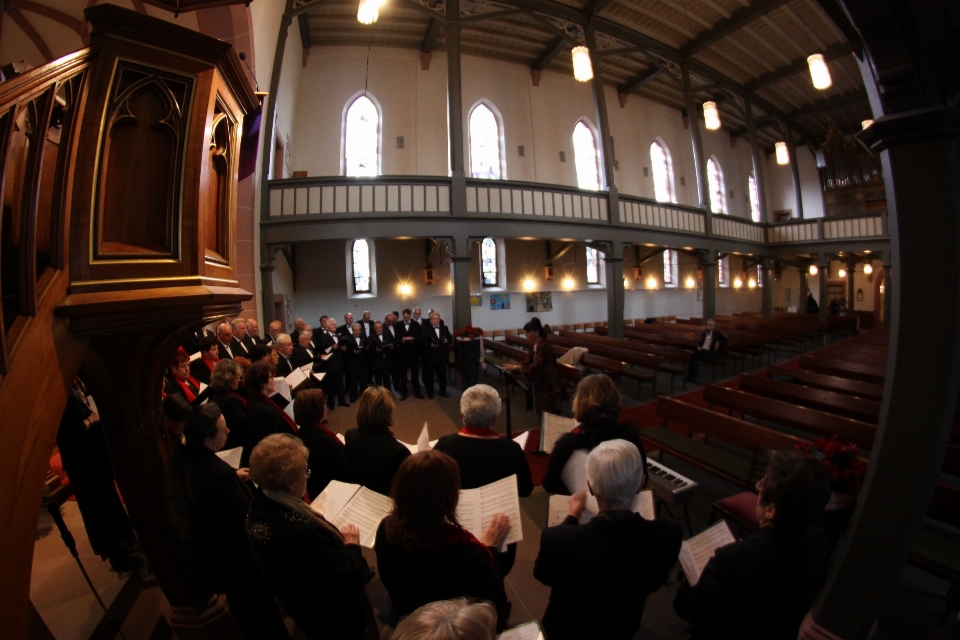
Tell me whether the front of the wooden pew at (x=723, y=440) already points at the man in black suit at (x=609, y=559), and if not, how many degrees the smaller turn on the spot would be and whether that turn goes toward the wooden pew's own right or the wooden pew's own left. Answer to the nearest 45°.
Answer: approximately 45° to the wooden pew's own left

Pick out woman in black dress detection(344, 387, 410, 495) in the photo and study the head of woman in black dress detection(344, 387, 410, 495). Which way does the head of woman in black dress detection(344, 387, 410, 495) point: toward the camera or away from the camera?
away from the camera

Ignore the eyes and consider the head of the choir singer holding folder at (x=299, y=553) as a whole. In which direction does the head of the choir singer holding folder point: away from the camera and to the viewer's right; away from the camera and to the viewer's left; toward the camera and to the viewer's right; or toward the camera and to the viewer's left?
away from the camera and to the viewer's right

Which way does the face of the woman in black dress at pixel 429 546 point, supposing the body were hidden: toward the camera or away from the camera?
away from the camera

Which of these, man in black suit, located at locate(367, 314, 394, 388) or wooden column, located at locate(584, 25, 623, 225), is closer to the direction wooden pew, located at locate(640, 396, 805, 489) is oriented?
the man in black suit

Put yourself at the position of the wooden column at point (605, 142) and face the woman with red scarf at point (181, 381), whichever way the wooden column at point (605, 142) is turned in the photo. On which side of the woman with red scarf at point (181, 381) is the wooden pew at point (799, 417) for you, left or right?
left

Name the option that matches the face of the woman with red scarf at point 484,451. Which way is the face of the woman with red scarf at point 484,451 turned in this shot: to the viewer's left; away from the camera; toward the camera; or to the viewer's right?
away from the camera

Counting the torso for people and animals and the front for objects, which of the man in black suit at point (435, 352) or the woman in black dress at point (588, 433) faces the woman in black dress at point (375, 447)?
the man in black suit

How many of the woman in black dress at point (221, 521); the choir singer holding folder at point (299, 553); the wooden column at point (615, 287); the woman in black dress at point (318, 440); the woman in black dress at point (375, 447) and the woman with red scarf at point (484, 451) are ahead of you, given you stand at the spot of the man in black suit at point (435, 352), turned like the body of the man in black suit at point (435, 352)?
5
